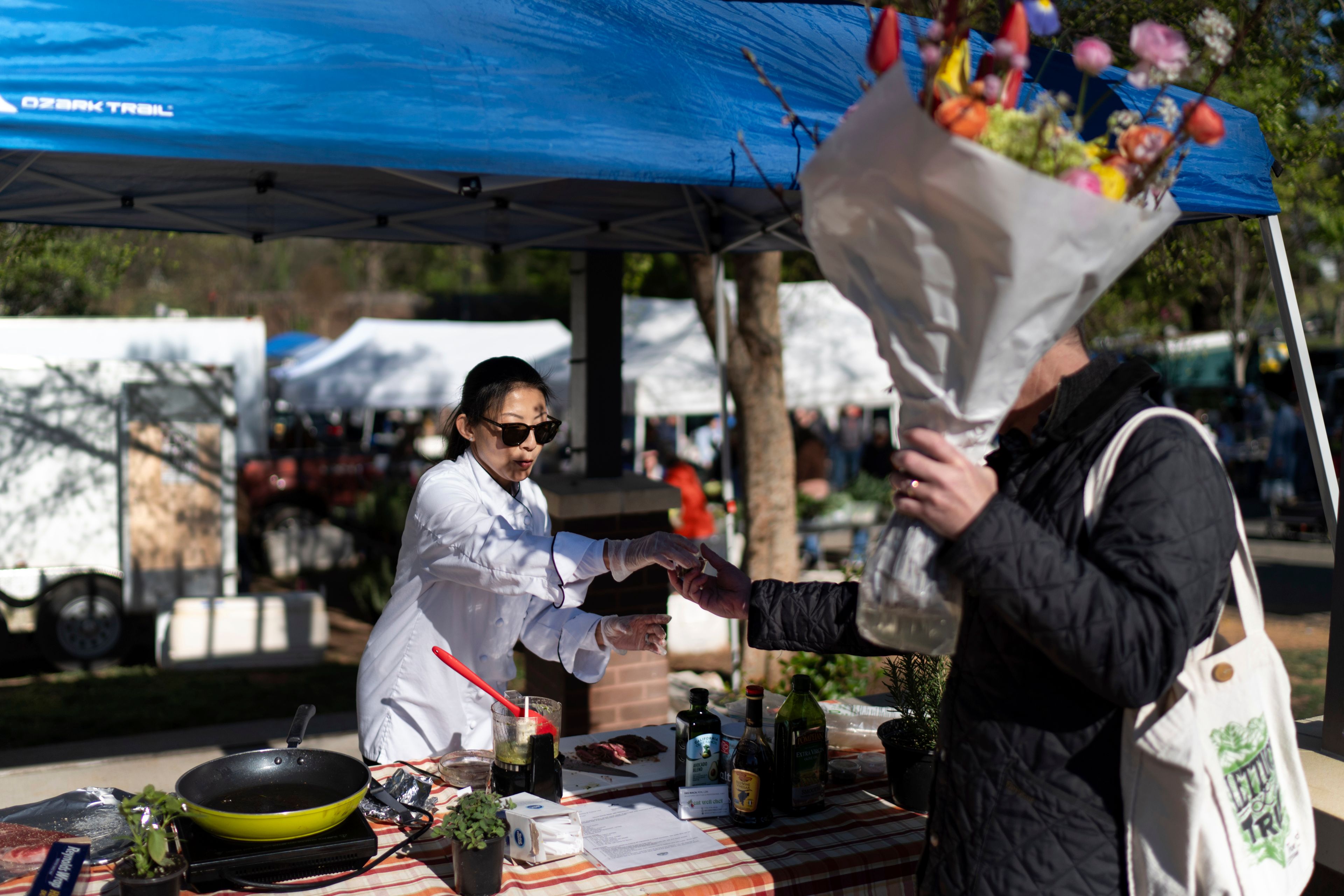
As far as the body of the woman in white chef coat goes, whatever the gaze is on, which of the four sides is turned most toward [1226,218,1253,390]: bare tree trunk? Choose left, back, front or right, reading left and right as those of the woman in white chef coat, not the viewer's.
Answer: left

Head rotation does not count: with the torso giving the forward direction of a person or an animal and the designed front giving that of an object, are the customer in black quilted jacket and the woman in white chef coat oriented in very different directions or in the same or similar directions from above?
very different directions

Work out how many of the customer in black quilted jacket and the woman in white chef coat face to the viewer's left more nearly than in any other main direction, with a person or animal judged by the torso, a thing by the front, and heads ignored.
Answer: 1

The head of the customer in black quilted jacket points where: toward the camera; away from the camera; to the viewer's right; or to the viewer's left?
to the viewer's left

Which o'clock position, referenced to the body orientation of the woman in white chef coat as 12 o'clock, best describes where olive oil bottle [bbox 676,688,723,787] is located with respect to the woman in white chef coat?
The olive oil bottle is roughly at 12 o'clock from the woman in white chef coat.

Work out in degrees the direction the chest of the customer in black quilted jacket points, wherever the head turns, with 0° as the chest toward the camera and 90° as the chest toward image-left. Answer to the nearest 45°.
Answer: approximately 90°

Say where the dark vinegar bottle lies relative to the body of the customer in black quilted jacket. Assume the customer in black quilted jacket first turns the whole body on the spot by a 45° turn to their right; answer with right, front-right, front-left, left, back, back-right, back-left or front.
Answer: front

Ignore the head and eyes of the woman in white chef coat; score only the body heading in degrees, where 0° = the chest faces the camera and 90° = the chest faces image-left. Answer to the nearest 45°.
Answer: approximately 315°
